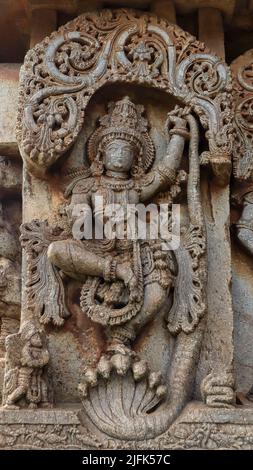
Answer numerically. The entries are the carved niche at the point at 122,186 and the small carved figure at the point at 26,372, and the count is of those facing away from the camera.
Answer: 0

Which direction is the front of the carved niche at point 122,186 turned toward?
toward the camera

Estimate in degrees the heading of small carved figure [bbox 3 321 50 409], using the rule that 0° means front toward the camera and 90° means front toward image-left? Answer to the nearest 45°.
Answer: approximately 315°
